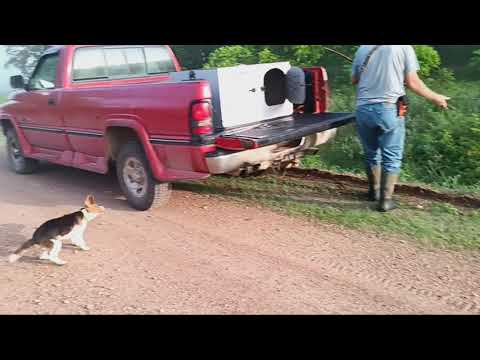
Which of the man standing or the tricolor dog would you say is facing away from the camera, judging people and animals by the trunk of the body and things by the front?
the man standing

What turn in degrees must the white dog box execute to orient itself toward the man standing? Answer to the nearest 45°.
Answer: approximately 45° to its left

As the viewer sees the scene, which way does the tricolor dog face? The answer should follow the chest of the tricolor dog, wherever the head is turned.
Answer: to the viewer's right

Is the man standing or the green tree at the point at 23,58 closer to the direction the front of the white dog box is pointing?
the man standing

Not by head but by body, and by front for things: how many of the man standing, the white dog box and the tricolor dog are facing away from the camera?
1

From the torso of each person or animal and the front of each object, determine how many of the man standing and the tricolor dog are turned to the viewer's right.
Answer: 1

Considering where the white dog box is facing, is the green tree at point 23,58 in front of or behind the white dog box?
behind

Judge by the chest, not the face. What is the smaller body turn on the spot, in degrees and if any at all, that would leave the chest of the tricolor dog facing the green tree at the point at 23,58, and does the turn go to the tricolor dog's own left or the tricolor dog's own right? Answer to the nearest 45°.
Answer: approximately 90° to the tricolor dog's own left

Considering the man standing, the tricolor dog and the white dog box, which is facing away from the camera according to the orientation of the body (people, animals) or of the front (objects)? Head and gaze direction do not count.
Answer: the man standing

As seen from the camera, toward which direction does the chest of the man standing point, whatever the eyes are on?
away from the camera

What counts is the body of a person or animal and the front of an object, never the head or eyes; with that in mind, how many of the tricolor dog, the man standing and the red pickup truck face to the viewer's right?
1

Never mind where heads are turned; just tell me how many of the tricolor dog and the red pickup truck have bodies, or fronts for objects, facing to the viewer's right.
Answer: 1

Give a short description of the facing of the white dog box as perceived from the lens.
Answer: facing the viewer and to the right of the viewer

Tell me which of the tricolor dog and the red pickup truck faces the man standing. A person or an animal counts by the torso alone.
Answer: the tricolor dog

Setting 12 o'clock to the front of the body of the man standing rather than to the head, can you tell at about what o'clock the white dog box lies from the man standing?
The white dog box is roughly at 9 o'clock from the man standing.

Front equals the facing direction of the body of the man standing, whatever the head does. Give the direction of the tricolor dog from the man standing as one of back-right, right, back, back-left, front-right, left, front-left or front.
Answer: back-left

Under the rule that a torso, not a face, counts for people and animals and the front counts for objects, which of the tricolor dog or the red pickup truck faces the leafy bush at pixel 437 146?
the tricolor dog

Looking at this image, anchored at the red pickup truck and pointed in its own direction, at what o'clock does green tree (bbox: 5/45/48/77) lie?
The green tree is roughly at 1 o'clock from the red pickup truck.
